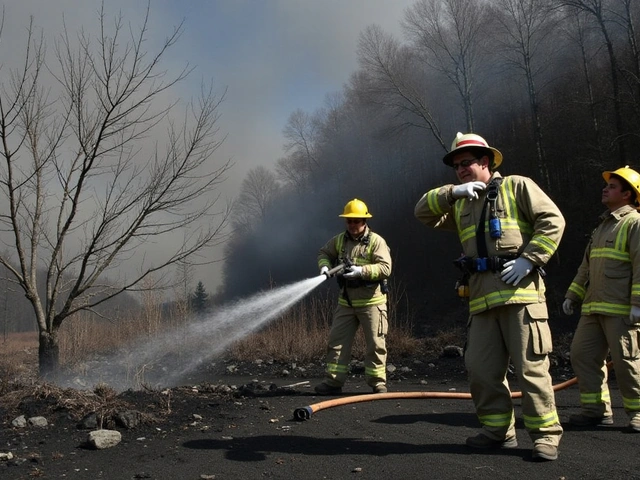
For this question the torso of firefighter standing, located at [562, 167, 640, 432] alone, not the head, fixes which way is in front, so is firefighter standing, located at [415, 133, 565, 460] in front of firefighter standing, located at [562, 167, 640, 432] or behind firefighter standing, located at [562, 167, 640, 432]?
in front

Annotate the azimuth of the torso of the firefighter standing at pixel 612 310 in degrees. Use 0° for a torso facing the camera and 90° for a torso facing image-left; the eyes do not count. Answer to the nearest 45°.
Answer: approximately 45°

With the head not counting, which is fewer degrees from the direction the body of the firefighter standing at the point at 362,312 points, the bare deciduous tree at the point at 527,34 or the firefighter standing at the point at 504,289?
the firefighter standing

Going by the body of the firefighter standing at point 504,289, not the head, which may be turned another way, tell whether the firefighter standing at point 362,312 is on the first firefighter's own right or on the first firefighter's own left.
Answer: on the first firefighter's own right

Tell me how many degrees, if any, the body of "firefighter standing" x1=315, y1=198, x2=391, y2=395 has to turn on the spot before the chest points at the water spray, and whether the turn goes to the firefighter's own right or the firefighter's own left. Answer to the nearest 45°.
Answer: approximately 90° to the firefighter's own right

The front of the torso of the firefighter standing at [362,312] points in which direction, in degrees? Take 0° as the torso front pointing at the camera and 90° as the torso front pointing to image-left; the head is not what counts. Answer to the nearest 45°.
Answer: approximately 45°

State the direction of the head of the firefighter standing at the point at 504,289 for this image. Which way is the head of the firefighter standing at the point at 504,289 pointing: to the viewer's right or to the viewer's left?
to the viewer's left

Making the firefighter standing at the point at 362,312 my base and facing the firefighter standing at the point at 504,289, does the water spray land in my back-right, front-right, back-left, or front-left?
back-right

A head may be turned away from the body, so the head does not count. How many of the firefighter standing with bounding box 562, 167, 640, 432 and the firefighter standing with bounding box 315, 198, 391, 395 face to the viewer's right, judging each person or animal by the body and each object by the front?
0

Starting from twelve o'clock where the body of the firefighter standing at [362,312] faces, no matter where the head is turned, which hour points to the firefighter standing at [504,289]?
the firefighter standing at [504,289] is roughly at 10 o'clock from the firefighter standing at [362,312].

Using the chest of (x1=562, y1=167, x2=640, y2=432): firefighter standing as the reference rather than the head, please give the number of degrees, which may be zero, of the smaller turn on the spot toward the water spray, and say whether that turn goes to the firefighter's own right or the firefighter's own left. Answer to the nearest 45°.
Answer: approximately 90° to the firefighter's own right

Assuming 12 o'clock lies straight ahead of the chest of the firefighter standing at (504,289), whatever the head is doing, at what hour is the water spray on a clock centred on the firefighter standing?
The water spray is roughly at 3 o'clock from the firefighter standing.

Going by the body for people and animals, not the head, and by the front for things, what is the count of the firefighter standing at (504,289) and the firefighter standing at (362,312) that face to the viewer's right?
0
